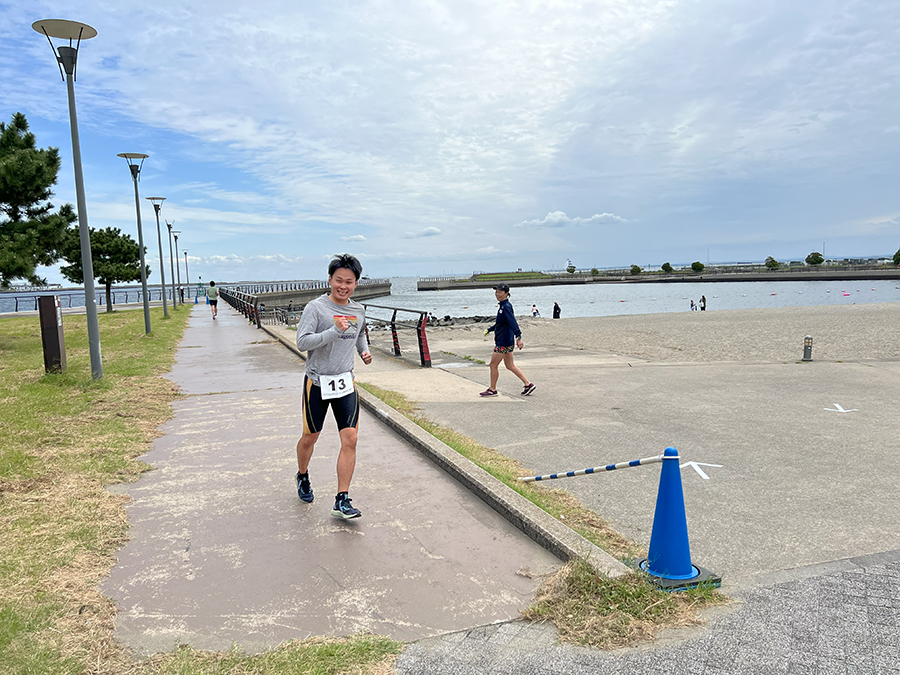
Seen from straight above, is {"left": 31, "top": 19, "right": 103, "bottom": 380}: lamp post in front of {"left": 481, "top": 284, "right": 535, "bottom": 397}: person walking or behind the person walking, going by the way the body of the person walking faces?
in front

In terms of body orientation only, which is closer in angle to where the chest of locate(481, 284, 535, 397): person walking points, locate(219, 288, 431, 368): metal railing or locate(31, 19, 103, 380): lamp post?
the lamp post

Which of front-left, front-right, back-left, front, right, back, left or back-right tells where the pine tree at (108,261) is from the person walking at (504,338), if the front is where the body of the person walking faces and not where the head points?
front-right

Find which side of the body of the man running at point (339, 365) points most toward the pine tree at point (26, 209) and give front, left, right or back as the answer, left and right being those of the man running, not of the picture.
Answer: back

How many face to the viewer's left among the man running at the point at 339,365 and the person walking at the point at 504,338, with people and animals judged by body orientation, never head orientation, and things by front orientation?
1

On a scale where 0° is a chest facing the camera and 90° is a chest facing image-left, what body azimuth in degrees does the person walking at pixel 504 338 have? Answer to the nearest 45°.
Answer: approximately 90°

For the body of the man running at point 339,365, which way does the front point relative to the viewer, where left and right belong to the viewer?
facing the viewer and to the right of the viewer

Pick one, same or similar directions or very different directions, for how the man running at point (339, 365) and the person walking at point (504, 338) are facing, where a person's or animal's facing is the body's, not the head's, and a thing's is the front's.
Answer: very different directions

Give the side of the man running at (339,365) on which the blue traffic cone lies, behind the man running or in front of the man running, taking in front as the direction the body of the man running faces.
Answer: in front
